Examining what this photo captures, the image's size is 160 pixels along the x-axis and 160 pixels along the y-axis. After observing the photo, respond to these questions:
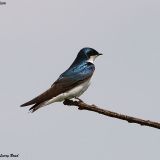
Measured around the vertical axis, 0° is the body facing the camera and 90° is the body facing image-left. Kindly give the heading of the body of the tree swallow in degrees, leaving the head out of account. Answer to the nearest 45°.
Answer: approximately 270°

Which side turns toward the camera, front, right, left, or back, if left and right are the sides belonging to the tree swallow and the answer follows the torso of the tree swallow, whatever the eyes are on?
right
